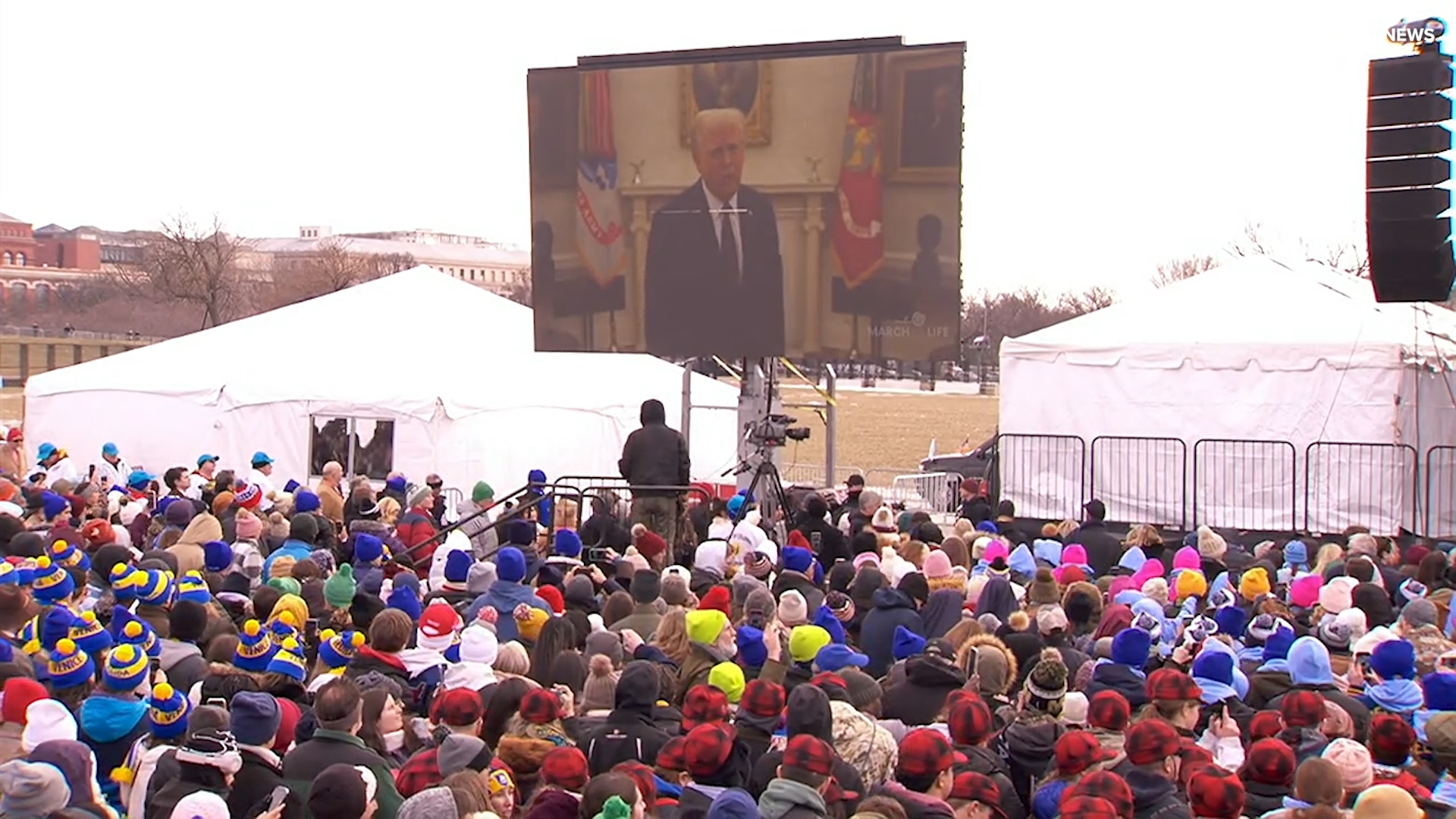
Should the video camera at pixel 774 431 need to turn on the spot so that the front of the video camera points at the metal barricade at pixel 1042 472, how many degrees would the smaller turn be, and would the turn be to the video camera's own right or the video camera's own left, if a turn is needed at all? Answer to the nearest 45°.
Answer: approximately 45° to the video camera's own left

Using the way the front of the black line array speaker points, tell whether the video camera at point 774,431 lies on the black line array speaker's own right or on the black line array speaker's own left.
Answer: on the black line array speaker's own right

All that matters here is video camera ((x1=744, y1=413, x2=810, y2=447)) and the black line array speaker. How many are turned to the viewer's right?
1

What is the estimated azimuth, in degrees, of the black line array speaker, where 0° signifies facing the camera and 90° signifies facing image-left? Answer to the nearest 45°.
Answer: approximately 45°

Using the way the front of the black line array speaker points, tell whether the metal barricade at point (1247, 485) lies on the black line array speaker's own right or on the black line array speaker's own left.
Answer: on the black line array speaker's own right

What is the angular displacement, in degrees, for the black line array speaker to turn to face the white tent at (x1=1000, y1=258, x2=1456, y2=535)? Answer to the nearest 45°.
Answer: approximately 135° to its right

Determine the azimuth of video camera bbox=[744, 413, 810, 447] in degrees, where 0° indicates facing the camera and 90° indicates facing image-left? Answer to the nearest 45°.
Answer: approximately 270°

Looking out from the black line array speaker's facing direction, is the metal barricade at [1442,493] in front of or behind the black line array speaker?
behind

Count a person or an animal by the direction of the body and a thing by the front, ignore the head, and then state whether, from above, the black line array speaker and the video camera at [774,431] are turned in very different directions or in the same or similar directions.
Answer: very different directions

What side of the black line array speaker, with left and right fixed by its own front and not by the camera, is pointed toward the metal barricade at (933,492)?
right

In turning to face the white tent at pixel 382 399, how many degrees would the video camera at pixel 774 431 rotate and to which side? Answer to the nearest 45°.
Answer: approximately 135° to its left
